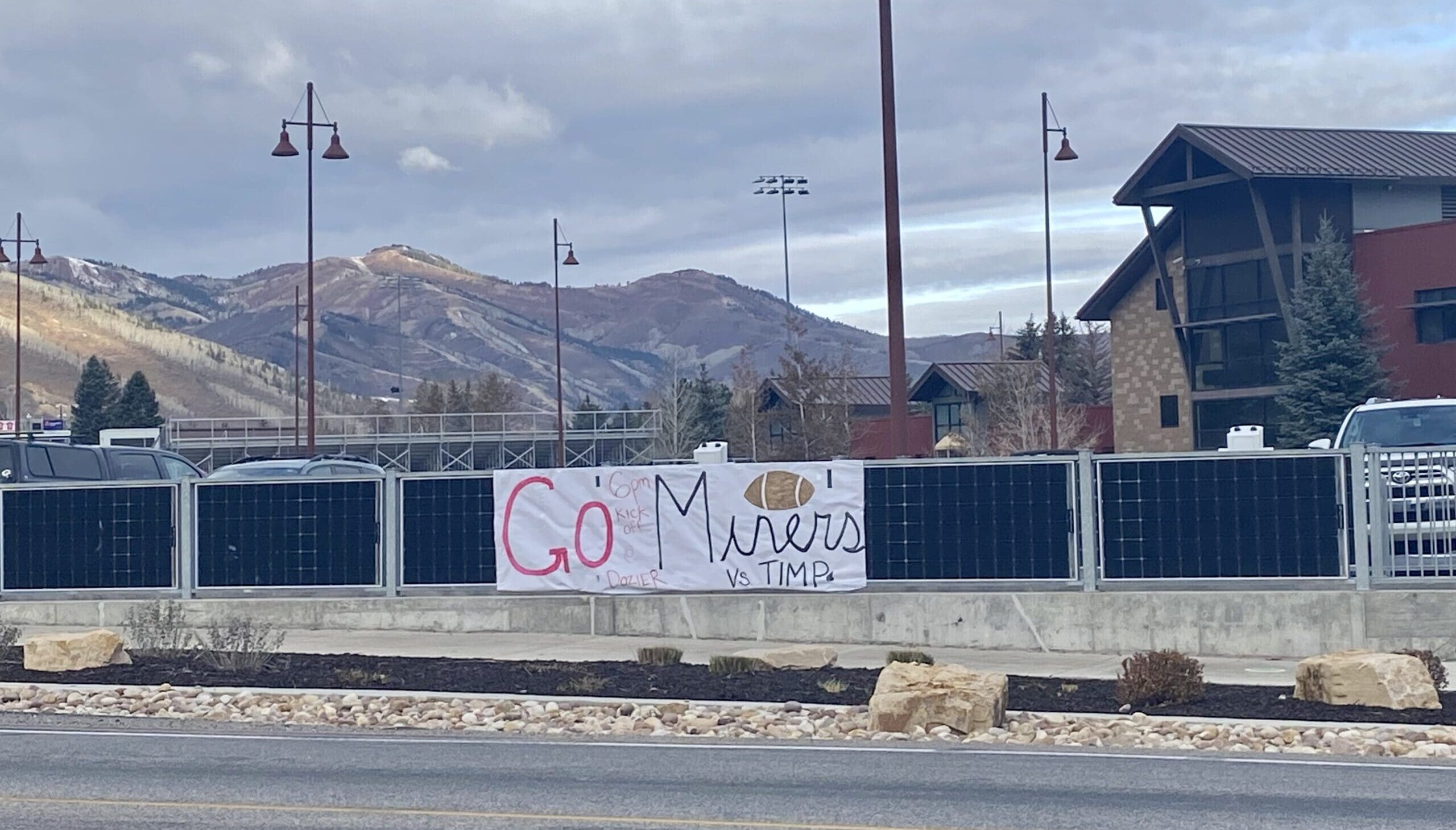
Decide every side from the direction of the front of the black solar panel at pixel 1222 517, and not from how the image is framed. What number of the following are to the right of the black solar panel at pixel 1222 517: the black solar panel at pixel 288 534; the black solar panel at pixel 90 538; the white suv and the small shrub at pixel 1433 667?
2

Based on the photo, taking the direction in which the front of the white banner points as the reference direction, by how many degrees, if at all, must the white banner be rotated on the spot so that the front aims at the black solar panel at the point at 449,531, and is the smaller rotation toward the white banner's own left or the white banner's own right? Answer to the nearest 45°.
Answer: approximately 90° to the white banner's own right

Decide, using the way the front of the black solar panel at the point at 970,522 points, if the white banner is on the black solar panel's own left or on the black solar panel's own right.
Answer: on the black solar panel's own right

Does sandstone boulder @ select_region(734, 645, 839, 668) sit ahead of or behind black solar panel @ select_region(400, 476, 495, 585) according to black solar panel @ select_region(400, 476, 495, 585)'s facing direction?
ahead

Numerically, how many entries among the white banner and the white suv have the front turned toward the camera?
2

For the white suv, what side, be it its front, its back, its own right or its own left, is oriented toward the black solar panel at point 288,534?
right

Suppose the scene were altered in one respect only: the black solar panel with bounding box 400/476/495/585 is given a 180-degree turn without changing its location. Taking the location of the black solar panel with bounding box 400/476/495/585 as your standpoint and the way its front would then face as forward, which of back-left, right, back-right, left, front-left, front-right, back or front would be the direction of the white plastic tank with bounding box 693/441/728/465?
right

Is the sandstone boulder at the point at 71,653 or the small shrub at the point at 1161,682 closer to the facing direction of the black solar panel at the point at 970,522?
the small shrub

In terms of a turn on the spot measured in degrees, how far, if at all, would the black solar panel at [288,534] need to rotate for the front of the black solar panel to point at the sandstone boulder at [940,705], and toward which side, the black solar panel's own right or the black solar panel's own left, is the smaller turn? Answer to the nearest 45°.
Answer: approximately 45° to the black solar panel's own left

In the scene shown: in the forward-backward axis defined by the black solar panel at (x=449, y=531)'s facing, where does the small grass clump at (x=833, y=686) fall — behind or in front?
in front
